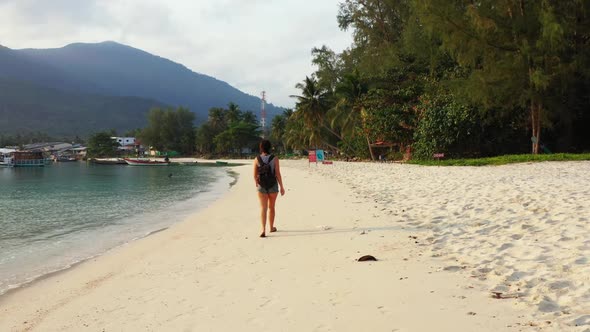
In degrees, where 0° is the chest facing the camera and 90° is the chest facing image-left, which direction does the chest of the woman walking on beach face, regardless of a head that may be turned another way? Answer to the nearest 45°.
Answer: approximately 180°

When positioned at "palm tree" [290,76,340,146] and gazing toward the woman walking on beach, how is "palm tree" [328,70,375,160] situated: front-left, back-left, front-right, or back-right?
front-left

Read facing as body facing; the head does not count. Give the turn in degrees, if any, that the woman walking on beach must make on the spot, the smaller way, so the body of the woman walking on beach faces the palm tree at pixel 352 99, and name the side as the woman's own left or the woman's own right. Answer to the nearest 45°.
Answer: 0° — they already face it

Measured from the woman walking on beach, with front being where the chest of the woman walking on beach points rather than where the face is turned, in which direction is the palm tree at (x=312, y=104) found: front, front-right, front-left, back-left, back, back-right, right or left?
front
